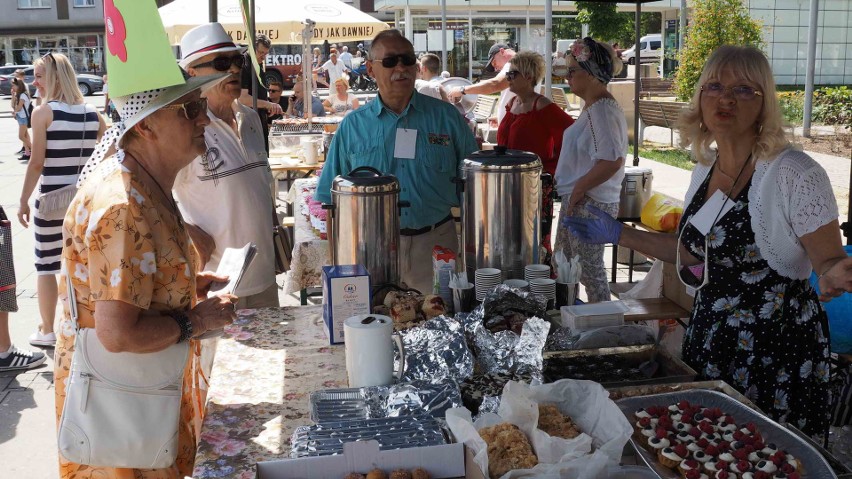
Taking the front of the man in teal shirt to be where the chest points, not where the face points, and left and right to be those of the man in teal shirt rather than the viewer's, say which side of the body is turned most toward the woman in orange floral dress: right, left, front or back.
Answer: front

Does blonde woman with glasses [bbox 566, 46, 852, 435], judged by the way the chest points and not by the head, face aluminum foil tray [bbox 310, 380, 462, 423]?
yes

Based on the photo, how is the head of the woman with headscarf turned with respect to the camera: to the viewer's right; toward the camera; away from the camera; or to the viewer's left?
to the viewer's left

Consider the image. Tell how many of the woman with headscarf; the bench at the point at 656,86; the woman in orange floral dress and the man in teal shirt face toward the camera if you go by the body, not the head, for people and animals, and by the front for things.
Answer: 2

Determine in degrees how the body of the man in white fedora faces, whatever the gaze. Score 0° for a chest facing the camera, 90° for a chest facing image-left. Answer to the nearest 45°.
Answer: approximately 315°

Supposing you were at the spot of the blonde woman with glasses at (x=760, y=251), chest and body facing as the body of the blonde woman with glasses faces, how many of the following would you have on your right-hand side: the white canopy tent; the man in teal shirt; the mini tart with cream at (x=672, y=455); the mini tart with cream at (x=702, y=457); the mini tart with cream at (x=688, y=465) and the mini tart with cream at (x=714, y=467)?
2

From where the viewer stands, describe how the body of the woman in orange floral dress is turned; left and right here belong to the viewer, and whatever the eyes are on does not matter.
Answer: facing to the right of the viewer

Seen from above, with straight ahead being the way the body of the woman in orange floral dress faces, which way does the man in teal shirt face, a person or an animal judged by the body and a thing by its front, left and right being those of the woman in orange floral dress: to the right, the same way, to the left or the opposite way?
to the right

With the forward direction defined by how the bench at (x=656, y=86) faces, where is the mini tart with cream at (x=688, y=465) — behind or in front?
in front
